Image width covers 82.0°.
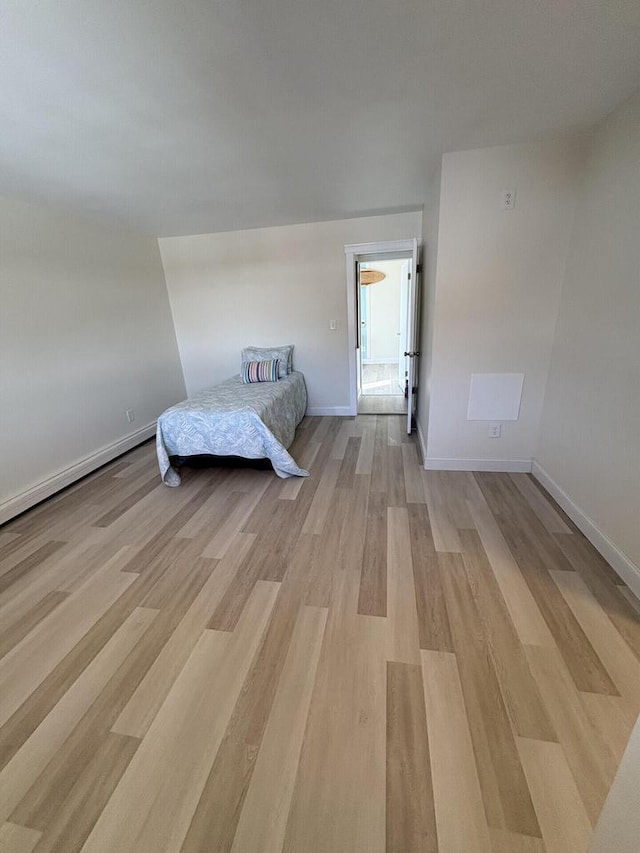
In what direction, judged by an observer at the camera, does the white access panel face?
facing the viewer

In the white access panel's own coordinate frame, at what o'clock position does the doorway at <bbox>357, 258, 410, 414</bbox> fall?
The doorway is roughly at 5 o'clock from the white access panel.

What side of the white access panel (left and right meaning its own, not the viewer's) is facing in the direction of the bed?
right

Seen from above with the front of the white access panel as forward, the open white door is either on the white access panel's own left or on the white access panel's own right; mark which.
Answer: on the white access panel's own right

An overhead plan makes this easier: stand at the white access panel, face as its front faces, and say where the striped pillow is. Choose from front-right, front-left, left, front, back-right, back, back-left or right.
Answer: right

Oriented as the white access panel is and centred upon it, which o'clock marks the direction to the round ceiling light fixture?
The round ceiling light fixture is roughly at 5 o'clock from the white access panel.

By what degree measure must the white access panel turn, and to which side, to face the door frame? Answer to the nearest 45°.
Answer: approximately 135° to its right

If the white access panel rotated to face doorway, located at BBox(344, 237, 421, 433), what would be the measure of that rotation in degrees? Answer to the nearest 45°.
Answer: approximately 135° to its right

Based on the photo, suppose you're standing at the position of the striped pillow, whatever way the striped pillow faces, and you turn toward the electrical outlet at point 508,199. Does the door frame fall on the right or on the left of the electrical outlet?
left
